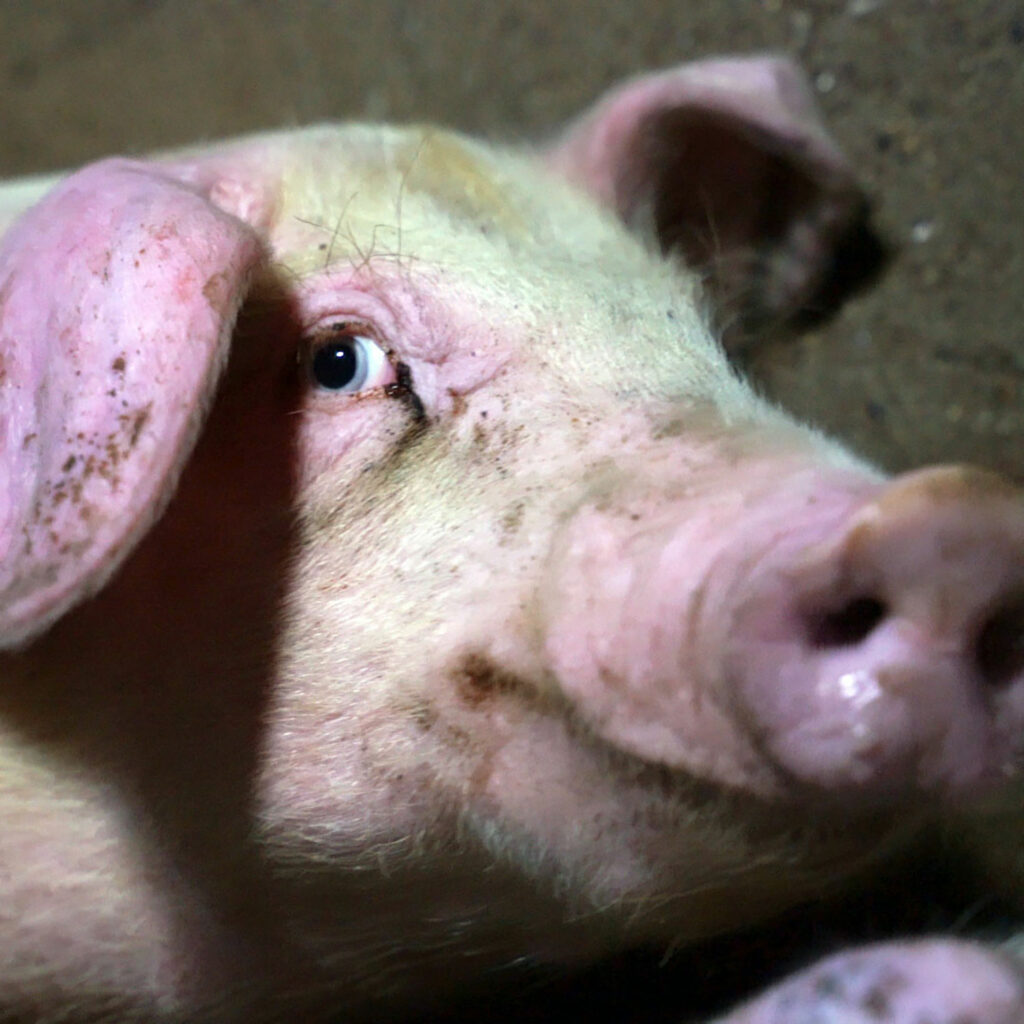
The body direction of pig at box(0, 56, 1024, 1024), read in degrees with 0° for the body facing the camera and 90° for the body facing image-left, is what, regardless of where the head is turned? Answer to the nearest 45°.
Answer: approximately 315°
